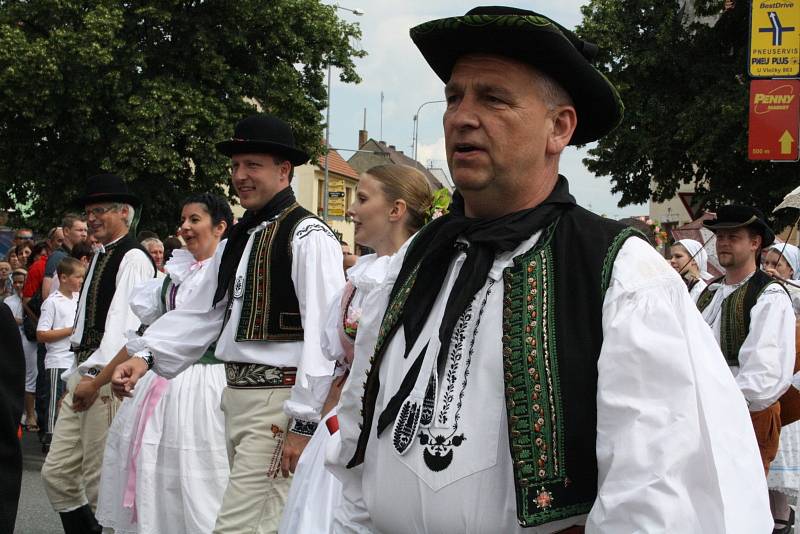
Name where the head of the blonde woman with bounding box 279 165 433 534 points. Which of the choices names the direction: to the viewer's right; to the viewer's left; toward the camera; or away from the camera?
to the viewer's left

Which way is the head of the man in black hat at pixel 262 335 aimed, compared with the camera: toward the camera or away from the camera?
toward the camera

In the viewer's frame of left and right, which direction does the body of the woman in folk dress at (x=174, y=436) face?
facing the viewer and to the left of the viewer

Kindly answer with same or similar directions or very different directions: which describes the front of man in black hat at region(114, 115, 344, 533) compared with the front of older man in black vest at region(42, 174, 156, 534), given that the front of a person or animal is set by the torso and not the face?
same or similar directions

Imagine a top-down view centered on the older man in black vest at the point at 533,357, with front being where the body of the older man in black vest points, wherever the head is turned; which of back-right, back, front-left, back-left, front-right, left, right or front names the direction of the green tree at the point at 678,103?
back-right

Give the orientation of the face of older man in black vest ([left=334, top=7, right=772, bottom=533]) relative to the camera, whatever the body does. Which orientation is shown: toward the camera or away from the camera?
toward the camera

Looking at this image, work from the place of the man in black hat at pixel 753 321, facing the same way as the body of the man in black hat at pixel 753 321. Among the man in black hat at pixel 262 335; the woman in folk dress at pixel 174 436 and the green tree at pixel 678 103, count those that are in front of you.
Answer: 2

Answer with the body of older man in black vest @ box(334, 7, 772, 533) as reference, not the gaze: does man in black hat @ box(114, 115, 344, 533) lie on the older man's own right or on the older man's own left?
on the older man's own right

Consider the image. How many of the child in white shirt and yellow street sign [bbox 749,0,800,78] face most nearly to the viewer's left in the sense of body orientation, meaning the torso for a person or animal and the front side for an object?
0

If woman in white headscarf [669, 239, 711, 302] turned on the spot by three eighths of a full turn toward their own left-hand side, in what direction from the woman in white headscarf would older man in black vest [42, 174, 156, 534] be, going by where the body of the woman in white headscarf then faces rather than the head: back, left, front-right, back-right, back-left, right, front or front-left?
back-right

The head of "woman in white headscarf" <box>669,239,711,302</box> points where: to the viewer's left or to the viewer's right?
to the viewer's left

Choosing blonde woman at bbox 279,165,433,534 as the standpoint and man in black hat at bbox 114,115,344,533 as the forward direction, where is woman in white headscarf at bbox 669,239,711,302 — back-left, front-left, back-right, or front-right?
back-right

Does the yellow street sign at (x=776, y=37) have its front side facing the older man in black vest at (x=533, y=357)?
yes

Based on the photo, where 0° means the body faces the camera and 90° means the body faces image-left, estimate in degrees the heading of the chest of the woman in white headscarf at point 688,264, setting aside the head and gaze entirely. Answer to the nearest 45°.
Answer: approximately 45°

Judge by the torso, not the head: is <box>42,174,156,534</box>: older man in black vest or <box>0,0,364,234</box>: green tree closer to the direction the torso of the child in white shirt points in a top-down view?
the older man in black vest

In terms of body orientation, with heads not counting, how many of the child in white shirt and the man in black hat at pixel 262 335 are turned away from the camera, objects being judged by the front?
0

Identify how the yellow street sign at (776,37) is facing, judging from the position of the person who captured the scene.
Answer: facing the viewer
